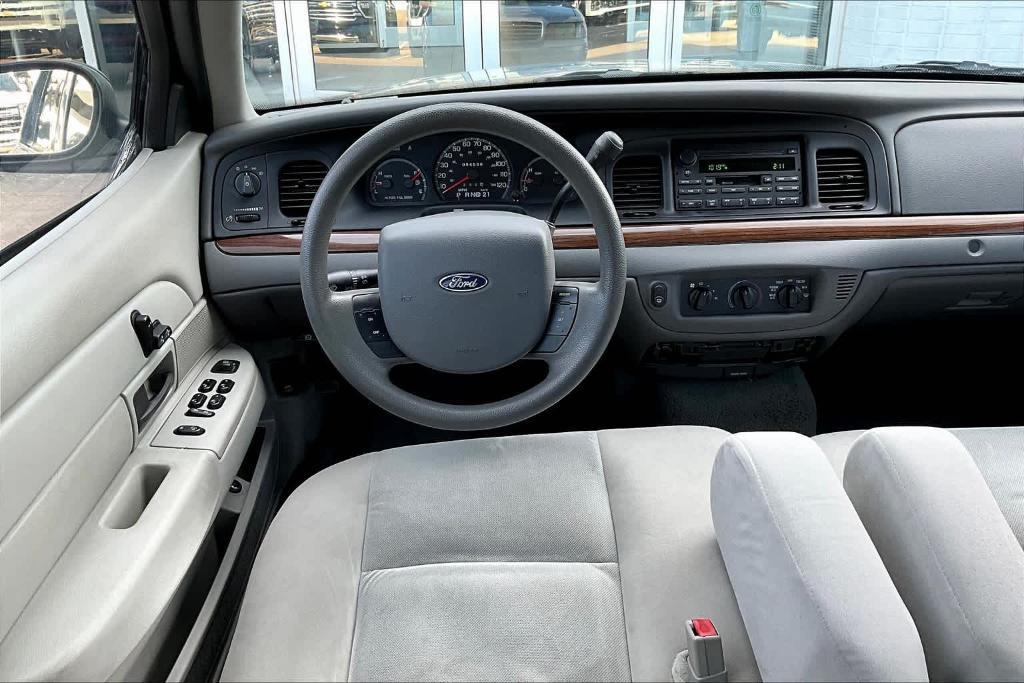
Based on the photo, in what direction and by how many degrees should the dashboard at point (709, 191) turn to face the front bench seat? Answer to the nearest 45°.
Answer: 0° — it already faces it

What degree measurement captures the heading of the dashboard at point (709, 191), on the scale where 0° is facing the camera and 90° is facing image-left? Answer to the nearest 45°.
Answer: approximately 0°
